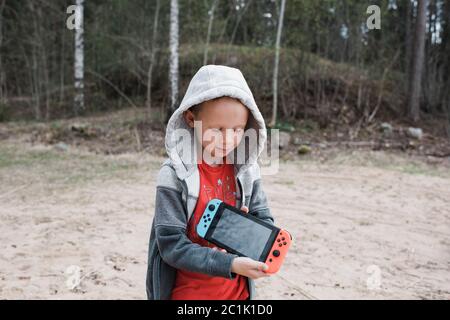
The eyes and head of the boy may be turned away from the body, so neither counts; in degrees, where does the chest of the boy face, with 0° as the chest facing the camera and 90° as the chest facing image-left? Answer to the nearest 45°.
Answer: approximately 315°
